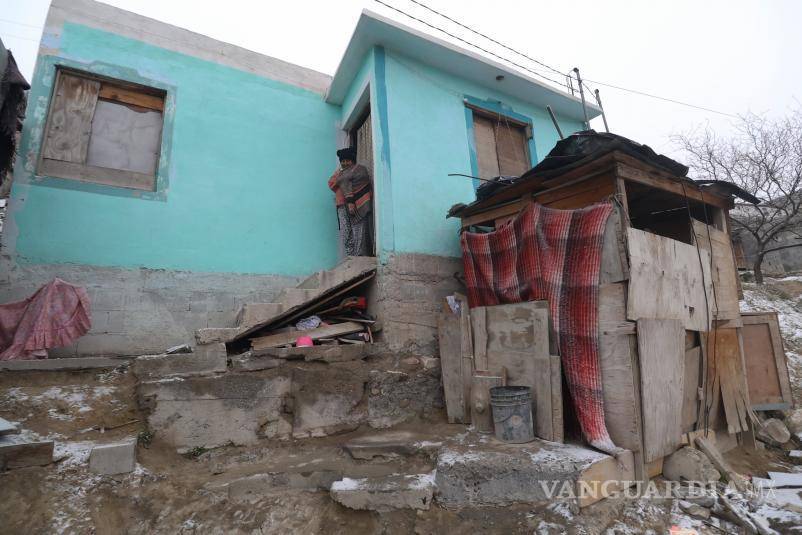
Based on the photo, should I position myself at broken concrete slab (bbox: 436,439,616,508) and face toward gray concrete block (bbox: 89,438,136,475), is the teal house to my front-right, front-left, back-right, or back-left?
front-right

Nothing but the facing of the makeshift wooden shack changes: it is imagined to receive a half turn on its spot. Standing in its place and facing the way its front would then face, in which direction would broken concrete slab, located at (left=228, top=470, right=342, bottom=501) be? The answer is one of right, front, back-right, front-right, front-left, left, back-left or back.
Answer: back

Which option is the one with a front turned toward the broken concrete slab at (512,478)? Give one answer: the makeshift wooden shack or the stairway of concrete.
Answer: the makeshift wooden shack

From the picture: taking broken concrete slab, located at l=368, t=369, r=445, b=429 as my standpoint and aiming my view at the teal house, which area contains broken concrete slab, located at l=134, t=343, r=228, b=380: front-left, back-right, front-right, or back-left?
front-left

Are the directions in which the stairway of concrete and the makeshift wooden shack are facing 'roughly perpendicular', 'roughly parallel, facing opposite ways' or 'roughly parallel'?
roughly parallel

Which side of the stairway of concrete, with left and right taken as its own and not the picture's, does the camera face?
left

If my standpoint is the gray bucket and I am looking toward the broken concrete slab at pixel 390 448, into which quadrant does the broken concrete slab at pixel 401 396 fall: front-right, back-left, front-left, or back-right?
front-right

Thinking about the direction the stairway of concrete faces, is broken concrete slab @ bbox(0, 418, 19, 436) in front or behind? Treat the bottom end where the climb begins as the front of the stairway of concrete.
in front

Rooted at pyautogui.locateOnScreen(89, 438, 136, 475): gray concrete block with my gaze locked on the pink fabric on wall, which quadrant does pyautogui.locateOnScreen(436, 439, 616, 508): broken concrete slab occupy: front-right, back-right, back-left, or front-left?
back-right

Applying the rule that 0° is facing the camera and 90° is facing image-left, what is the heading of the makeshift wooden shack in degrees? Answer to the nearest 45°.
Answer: approximately 45°

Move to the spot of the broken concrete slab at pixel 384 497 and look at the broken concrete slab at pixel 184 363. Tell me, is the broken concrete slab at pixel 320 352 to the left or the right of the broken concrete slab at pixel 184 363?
right

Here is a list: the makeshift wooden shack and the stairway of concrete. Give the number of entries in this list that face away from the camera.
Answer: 0

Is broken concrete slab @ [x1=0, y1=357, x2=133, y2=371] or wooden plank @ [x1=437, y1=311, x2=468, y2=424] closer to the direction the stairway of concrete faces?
the broken concrete slab
